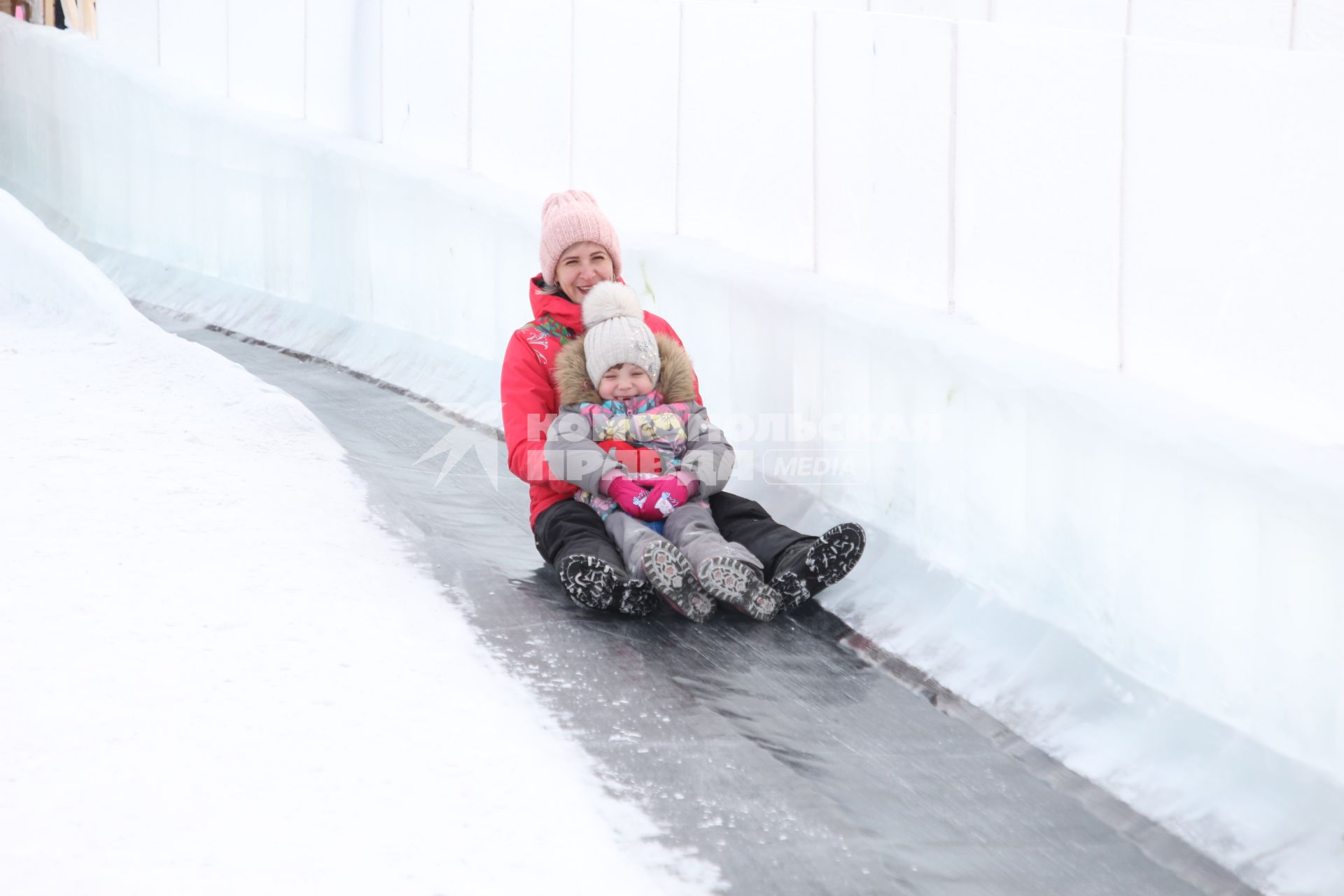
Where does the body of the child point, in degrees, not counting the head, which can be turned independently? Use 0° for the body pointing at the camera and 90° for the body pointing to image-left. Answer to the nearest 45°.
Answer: approximately 0°
